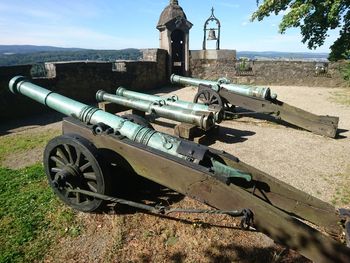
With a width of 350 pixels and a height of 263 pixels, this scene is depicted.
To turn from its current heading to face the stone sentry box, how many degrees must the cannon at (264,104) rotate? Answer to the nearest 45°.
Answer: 0° — it already faces it

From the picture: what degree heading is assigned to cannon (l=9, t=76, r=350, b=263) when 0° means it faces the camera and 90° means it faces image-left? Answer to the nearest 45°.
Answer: approximately 135°

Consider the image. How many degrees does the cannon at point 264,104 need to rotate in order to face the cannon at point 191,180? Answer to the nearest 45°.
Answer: approximately 135° to its left

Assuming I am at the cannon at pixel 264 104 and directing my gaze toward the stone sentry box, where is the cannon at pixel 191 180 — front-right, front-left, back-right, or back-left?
back-left

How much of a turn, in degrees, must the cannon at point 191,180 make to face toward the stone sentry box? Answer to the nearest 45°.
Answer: approximately 45° to its right

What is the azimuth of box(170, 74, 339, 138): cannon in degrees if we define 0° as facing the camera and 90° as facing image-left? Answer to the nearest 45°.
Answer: approximately 135°

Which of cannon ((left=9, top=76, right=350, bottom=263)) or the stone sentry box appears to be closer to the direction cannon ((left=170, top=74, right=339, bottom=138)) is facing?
the stone sentry box

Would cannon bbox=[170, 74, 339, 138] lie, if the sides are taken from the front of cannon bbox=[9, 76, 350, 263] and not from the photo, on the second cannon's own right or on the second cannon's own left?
on the second cannon's own right
